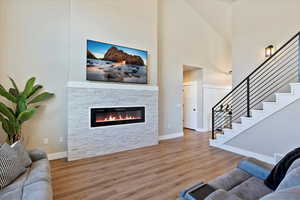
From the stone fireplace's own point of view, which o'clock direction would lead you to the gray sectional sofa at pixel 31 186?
The gray sectional sofa is roughly at 2 o'clock from the stone fireplace.

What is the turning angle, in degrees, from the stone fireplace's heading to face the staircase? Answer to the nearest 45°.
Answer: approximately 45° to its left

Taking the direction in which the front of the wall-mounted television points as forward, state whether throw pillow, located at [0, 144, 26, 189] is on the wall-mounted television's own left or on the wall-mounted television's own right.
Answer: on the wall-mounted television's own right

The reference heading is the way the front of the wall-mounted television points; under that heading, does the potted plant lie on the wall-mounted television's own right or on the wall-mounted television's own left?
on the wall-mounted television's own right

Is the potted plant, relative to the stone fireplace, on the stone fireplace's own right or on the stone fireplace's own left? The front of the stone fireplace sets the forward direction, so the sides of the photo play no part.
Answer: on the stone fireplace's own right

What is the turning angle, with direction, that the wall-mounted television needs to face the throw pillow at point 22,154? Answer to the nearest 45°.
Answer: approximately 90° to its right

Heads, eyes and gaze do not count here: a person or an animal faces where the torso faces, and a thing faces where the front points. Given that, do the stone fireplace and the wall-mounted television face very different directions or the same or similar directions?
same or similar directions

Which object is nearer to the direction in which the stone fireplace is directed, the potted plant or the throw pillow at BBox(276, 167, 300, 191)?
the throw pillow

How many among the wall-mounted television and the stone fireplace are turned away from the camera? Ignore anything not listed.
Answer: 0

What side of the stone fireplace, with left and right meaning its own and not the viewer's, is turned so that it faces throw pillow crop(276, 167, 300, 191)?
front

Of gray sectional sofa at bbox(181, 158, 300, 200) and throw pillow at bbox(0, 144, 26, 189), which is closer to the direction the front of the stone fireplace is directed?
the gray sectional sofa

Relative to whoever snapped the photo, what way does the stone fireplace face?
facing the viewer and to the right of the viewer
